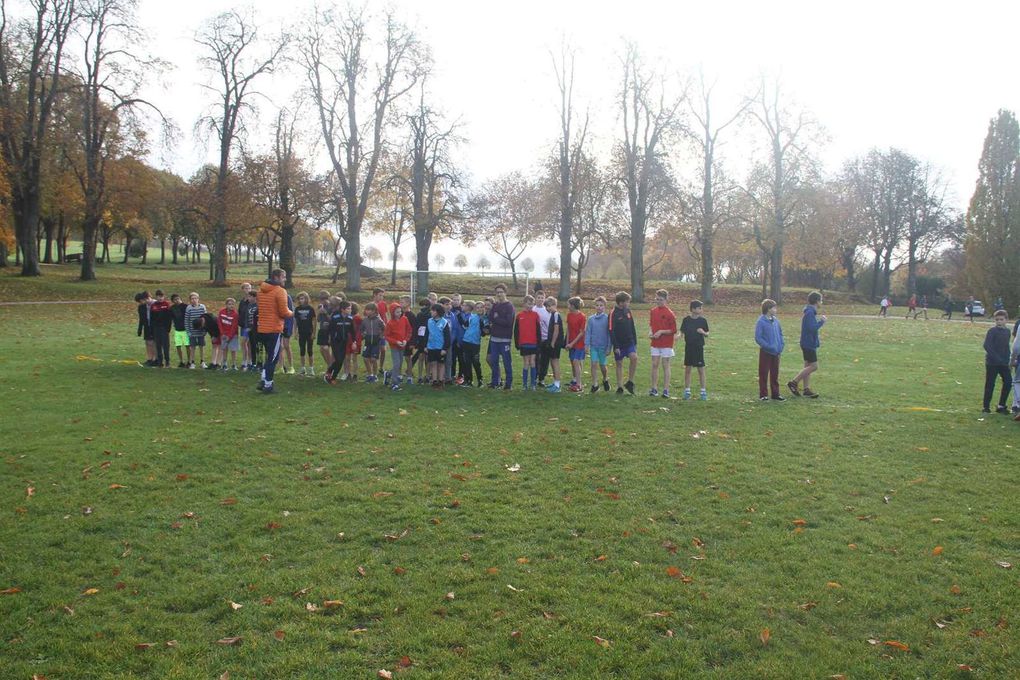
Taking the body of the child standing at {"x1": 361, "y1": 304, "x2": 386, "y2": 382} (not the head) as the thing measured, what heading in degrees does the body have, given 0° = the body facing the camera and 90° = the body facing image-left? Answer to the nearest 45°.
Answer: approximately 0°

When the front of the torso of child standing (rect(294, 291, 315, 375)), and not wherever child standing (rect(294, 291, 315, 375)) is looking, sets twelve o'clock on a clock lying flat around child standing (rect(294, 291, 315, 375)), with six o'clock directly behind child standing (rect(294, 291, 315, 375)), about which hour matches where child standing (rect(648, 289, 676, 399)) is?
child standing (rect(648, 289, 676, 399)) is roughly at 10 o'clock from child standing (rect(294, 291, 315, 375)).

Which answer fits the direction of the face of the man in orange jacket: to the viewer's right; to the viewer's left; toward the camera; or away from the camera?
to the viewer's right

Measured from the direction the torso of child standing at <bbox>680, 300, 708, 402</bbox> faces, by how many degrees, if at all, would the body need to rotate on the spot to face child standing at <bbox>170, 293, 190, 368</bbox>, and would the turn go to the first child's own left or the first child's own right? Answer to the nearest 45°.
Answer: approximately 90° to the first child's own right
